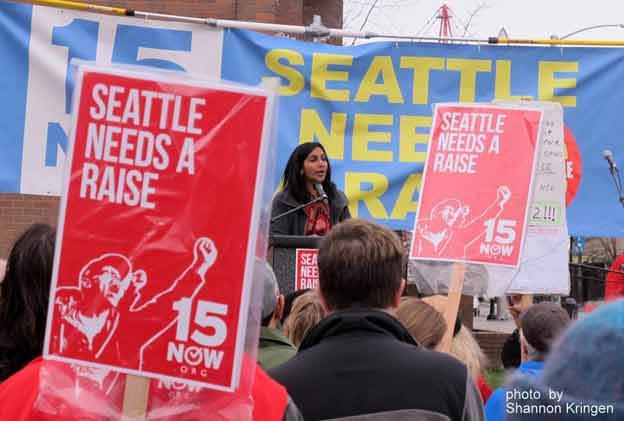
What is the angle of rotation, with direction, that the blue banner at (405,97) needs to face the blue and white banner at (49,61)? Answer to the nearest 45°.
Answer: approximately 90° to its right

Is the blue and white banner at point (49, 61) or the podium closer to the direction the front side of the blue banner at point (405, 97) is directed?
the podium

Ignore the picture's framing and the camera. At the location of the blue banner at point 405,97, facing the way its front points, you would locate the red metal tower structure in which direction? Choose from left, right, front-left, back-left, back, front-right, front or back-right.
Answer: back

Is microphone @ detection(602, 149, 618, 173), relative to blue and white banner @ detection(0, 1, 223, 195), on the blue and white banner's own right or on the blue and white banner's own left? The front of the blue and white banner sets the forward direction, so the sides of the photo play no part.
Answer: on the blue and white banner's own left

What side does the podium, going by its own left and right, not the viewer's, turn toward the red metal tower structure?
back

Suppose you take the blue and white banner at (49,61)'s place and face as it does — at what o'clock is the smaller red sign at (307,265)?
The smaller red sign is roughly at 10 o'clock from the blue and white banner.

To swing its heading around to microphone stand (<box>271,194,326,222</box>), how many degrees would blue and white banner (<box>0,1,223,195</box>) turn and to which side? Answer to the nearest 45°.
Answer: approximately 45° to its left

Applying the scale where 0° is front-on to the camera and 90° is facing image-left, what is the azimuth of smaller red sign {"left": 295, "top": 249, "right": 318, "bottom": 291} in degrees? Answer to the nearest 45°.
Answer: approximately 0°
